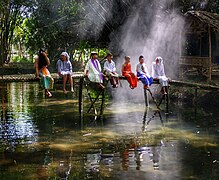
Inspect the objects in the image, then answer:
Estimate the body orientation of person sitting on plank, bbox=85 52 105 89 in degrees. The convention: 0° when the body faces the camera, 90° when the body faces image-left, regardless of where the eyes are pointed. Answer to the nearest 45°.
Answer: approximately 315°

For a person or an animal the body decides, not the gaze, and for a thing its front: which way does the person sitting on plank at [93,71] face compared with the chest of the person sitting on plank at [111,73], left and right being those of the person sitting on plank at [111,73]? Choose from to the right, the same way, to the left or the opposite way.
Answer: the same way

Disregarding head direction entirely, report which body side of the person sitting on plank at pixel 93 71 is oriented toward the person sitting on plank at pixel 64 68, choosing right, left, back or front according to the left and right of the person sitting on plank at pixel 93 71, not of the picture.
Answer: right

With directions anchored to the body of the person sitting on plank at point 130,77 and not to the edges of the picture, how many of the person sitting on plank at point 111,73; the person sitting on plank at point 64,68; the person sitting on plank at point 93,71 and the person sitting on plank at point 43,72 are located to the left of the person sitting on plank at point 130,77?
0

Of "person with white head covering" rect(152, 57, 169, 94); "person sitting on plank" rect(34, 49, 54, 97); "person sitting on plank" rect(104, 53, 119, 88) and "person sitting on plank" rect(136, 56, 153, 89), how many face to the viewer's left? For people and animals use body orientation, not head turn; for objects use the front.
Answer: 0

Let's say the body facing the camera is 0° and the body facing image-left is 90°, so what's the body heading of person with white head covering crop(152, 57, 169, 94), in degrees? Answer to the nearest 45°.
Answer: approximately 315°

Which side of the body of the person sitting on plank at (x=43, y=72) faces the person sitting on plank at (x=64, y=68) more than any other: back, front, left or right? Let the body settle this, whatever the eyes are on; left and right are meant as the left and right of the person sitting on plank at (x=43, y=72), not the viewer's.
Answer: left

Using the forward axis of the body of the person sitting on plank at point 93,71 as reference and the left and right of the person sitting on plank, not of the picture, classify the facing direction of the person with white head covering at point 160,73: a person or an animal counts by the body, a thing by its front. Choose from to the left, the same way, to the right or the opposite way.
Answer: the same way

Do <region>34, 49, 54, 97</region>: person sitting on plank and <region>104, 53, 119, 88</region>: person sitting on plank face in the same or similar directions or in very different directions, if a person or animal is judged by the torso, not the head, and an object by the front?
same or similar directions

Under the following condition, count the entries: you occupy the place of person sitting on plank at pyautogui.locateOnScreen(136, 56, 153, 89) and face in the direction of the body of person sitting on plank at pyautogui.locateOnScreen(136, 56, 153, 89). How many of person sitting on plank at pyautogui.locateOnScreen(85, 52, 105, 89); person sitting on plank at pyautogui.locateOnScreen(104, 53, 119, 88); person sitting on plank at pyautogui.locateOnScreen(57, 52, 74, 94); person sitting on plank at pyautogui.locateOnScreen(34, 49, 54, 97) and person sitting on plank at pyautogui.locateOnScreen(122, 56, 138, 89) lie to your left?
0

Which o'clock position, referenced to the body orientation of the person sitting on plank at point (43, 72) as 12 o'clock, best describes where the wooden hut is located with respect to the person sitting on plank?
The wooden hut is roughly at 9 o'clock from the person sitting on plank.

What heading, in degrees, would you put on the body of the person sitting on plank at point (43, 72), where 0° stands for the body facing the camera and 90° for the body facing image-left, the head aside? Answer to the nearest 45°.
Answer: approximately 315°

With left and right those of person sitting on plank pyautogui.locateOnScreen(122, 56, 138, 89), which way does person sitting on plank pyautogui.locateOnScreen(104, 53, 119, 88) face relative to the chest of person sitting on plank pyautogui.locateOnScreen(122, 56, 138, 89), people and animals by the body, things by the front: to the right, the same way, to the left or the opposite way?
the same way

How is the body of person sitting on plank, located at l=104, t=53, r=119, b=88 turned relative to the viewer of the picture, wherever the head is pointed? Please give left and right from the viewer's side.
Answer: facing the viewer and to the right of the viewer

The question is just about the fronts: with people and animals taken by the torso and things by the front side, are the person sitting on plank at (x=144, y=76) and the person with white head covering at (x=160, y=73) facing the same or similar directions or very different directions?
same or similar directions

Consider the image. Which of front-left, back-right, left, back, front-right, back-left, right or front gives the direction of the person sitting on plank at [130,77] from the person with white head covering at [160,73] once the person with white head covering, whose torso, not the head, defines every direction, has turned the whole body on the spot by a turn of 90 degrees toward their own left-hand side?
back

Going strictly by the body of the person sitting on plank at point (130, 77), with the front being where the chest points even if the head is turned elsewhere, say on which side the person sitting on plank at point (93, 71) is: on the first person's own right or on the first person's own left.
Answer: on the first person's own right

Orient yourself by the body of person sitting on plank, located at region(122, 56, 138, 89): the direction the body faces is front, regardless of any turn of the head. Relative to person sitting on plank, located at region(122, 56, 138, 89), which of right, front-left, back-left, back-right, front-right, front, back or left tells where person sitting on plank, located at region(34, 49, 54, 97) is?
right

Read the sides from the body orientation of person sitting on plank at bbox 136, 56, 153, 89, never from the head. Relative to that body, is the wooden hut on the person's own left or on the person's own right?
on the person's own left

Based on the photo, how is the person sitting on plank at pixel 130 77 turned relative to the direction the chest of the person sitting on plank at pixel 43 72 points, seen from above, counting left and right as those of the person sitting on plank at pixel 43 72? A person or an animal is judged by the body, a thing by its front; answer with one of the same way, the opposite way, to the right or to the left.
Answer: the same way
